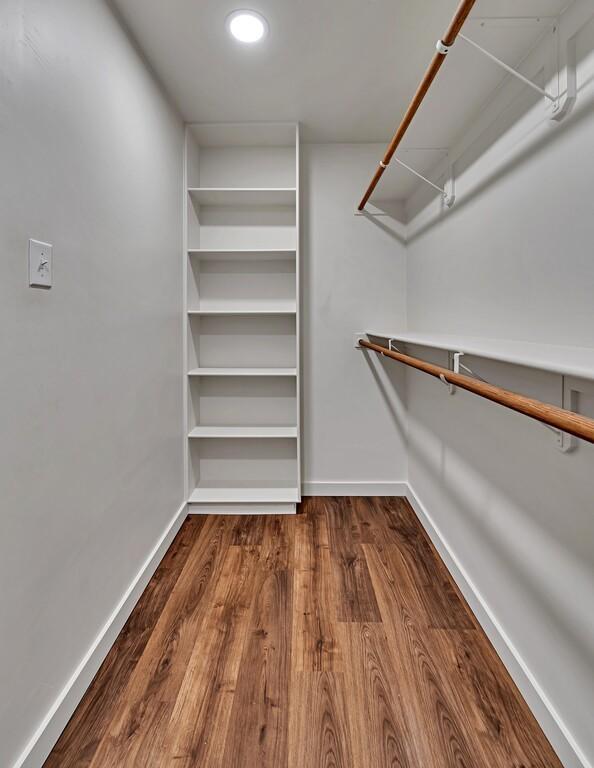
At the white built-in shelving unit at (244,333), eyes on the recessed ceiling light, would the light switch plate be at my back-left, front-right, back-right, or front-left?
front-right

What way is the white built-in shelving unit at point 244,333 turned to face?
toward the camera

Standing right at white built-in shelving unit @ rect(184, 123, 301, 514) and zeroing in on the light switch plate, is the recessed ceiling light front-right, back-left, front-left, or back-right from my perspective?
front-left

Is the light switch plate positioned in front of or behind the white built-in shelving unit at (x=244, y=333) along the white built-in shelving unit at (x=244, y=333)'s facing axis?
in front

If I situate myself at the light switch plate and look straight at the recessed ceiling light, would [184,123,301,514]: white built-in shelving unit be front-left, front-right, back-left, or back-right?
front-left
